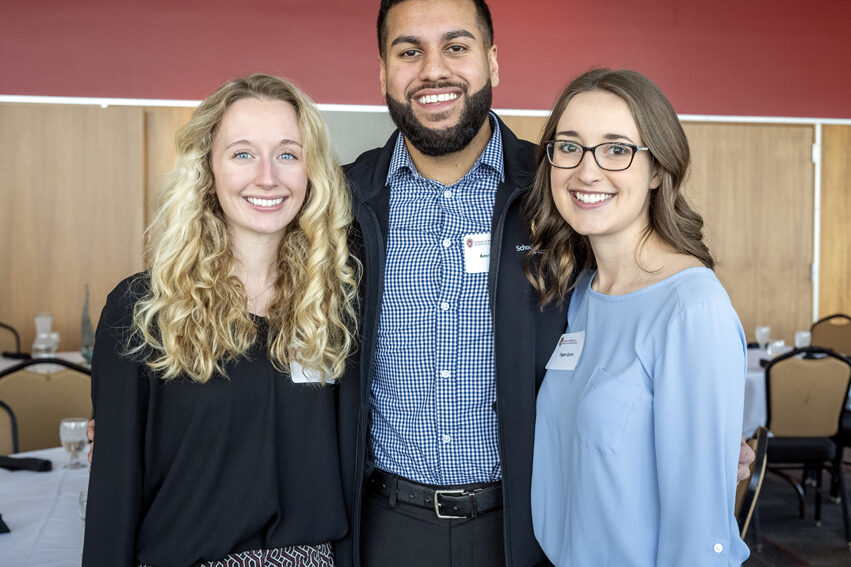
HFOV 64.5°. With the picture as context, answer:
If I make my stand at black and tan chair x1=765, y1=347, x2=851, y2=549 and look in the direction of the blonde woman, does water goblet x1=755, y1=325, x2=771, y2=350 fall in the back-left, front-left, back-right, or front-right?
back-right

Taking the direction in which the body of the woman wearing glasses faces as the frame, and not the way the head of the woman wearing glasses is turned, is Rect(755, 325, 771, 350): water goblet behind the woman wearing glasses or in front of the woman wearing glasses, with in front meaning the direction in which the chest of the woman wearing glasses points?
behind

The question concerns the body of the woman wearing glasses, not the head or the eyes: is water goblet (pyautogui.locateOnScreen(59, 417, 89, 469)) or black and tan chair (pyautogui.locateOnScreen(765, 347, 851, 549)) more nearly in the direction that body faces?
the water goblet

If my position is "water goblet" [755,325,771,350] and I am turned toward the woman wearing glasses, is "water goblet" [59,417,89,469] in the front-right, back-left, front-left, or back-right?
front-right

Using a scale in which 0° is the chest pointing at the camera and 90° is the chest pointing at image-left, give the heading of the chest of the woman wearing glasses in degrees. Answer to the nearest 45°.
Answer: approximately 45°

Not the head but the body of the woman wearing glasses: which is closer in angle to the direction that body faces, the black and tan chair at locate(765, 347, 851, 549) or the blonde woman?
the blonde woman

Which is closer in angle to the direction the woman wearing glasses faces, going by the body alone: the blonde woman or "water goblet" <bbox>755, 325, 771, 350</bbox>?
the blonde woman

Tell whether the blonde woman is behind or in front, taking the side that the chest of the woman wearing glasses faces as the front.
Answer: in front

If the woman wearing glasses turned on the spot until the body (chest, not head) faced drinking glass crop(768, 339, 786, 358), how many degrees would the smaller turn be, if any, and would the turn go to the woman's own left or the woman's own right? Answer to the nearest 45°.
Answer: approximately 135° to the woman's own right
